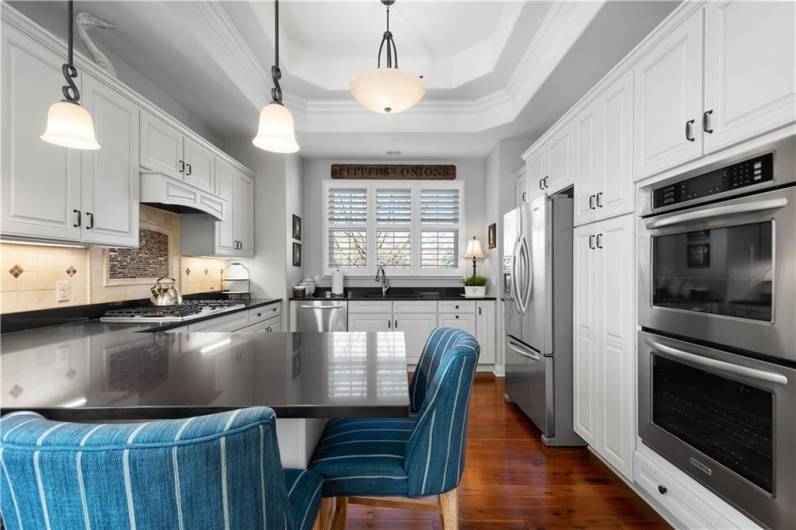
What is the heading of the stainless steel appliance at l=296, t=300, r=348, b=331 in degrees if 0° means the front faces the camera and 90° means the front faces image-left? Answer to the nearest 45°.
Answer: approximately 0°

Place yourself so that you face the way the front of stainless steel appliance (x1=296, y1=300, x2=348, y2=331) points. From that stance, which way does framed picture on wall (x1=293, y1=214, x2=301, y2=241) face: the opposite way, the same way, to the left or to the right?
to the left

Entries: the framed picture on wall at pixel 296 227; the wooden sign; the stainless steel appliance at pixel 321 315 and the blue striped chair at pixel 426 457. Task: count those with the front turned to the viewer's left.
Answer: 1

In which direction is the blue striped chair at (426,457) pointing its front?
to the viewer's left

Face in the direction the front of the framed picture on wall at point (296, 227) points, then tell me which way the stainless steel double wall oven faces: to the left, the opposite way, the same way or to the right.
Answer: the opposite way

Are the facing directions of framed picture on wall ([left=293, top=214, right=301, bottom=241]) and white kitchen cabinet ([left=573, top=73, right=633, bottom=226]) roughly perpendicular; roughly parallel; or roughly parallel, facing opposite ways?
roughly parallel, facing opposite ways

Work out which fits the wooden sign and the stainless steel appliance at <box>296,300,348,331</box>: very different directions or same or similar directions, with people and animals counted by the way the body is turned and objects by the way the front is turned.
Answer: same or similar directions

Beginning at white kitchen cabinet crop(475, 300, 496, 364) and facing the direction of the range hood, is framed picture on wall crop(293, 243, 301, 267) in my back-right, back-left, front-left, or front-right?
front-right

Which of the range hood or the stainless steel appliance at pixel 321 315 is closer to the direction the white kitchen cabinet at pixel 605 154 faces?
the range hood

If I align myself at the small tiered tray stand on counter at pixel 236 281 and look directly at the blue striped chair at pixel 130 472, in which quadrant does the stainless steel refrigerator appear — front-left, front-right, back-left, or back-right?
front-left

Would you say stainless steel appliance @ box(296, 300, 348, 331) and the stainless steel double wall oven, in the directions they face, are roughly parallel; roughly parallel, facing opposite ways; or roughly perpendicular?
roughly perpendicular

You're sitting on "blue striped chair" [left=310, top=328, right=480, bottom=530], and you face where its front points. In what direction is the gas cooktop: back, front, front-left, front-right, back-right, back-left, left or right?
front-right

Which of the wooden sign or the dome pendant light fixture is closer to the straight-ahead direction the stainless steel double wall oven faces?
the dome pendant light fixture

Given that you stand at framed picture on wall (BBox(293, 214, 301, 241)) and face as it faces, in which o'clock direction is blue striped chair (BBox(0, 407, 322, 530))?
The blue striped chair is roughly at 3 o'clock from the framed picture on wall.
